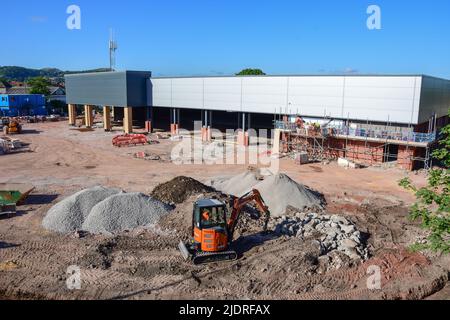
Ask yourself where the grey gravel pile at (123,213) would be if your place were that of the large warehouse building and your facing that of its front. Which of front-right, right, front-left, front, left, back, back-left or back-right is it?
front

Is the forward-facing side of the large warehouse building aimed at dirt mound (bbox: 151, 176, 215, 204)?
yes

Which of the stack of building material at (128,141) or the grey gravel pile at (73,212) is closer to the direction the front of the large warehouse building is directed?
the grey gravel pile

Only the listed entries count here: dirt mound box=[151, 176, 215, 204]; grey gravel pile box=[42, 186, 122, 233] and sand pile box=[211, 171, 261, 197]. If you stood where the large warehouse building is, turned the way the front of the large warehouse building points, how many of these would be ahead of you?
3

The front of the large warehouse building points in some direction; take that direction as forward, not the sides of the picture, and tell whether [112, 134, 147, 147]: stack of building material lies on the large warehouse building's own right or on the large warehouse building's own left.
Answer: on the large warehouse building's own right

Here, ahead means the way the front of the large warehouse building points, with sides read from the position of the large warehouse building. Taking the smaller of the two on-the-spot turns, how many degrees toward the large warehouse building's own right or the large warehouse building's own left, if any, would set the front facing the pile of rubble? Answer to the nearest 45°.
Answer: approximately 45° to the large warehouse building's own left

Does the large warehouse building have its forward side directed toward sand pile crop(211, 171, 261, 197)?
yes

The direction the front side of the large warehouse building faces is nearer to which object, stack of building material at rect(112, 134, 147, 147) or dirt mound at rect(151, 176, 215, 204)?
the dirt mound

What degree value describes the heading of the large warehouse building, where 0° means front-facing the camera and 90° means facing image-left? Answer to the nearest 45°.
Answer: approximately 45°

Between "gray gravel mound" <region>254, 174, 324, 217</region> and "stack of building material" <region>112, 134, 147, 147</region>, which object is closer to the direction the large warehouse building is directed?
the gray gravel mound

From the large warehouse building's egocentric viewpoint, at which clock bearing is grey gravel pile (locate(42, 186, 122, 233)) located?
The grey gravel pile is roughly at 12 o'clock from the large warehouse building.
